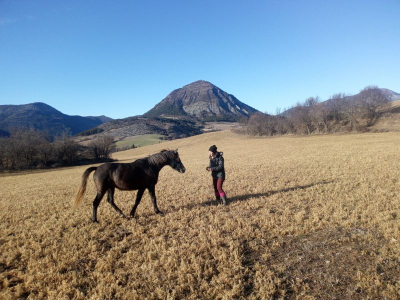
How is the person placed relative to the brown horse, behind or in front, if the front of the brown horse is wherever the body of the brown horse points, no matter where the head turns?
in front

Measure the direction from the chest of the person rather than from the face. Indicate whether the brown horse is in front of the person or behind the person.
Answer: in front

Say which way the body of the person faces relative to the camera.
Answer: to the viewer's left

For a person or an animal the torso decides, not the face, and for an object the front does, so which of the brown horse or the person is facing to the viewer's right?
the brown horse

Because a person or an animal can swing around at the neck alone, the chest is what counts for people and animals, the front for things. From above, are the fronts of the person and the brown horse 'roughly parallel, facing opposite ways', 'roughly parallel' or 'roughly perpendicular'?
roughly parallel, facing opposite ways

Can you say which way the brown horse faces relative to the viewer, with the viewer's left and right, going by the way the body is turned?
facing to the right of the viewer

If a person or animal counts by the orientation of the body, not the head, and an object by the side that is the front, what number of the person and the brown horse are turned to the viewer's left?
1
